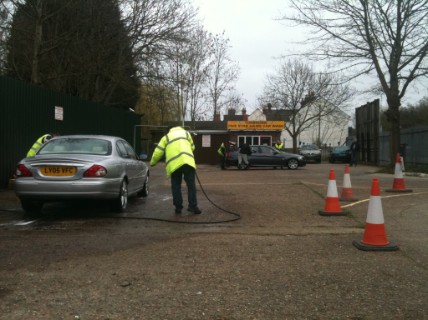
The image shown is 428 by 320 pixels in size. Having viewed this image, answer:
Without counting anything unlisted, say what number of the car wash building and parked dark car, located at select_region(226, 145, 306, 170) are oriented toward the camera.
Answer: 1

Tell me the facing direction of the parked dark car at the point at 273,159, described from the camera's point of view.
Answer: facing to the right of the viewer

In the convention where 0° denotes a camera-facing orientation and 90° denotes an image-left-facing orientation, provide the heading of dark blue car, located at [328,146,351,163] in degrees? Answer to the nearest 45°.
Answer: approximately 45°

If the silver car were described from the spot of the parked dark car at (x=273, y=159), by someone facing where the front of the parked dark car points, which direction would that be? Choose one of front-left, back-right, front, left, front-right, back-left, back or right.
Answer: right

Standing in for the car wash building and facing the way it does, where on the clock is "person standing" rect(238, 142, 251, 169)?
The person standing is roughly at 12 o'clock from the car wash building.

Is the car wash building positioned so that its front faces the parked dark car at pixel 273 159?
yes

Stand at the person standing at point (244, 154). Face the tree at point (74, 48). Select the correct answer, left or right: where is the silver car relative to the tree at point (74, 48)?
left

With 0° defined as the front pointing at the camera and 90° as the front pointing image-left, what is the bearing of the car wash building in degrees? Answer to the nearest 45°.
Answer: approximately 0°

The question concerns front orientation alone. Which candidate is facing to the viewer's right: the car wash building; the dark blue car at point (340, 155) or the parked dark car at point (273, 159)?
the parked dark car

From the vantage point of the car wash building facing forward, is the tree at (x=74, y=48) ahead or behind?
ahead

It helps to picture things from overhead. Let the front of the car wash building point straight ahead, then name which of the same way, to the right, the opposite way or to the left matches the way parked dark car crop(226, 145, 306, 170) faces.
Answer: to the left

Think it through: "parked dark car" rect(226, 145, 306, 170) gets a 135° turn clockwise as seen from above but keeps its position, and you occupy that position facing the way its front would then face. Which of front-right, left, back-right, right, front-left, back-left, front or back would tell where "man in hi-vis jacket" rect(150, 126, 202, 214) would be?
front-left

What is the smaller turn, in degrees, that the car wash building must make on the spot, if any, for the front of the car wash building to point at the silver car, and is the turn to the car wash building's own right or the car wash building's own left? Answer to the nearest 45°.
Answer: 0° — it already faces it

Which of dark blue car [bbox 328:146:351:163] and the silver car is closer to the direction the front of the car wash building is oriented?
the silver car

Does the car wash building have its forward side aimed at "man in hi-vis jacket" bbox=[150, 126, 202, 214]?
yes

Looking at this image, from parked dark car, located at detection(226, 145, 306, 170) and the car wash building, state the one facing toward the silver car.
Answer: the car wash building

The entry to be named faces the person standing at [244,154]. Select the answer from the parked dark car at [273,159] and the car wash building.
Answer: the car wash building
